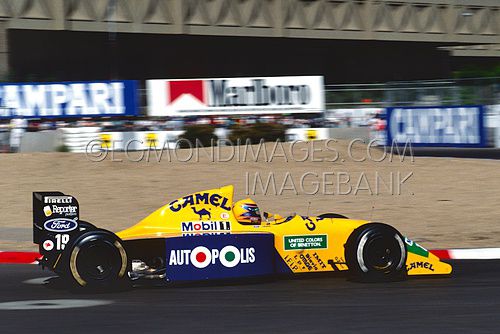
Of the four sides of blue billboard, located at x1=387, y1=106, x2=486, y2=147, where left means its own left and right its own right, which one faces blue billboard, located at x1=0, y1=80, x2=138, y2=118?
right

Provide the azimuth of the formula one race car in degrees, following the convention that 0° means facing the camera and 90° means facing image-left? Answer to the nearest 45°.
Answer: approximately 270°

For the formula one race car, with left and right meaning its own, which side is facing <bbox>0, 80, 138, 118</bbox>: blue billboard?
left

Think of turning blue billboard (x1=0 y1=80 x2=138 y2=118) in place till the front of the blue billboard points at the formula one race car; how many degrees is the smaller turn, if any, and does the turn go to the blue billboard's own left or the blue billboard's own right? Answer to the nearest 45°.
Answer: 0° — it already faces it

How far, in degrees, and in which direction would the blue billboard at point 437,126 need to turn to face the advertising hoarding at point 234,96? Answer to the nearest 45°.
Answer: approximately 90° to its right

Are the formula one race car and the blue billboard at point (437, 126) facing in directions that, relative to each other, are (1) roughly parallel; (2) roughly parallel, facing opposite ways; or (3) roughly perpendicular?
roughly perpendicular

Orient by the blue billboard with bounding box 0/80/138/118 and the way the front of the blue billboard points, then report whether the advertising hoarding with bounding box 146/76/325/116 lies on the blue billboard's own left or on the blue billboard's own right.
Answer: on the blue billboard's own left

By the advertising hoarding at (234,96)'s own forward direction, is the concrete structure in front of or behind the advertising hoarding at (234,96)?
behind

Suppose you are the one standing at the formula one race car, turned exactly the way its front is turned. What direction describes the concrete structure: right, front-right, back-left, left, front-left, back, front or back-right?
left

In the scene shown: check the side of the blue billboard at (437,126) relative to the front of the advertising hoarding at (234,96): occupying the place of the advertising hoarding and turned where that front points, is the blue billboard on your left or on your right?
on your left

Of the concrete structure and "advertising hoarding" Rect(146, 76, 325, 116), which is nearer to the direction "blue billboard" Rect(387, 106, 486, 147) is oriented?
the advertising hoarding
